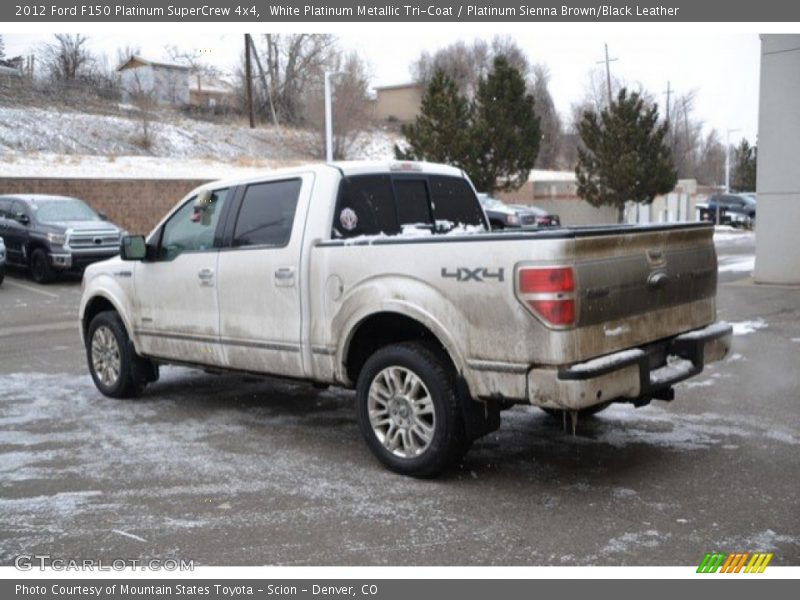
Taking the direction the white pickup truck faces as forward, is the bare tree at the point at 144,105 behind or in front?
in front

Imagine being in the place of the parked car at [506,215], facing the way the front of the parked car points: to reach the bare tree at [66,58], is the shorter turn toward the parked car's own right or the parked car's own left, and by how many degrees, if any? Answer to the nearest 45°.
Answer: approximately 180°

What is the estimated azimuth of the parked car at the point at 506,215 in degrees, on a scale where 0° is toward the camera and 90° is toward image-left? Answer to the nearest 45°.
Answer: approximately 315°

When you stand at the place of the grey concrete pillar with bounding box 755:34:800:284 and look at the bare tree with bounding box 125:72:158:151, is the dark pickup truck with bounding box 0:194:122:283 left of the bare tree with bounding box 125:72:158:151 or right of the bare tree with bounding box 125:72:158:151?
left

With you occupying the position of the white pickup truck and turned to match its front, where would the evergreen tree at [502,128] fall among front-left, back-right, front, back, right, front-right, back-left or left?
front-right

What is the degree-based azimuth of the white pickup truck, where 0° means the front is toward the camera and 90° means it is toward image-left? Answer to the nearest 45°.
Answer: approximately 135°

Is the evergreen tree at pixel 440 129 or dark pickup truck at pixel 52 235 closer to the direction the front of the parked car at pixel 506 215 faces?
the dark pickup truck

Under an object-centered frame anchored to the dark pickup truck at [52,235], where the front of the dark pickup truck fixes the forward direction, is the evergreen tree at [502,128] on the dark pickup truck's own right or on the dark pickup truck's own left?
on the dark pickup truck's own left

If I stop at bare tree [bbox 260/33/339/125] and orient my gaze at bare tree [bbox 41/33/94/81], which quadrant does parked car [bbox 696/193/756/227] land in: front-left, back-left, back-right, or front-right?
back-left

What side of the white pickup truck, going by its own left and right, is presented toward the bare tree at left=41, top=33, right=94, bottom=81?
front

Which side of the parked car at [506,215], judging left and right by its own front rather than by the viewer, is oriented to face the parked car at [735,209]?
left

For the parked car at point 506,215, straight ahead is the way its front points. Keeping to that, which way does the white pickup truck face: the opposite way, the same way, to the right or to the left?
the opposite way

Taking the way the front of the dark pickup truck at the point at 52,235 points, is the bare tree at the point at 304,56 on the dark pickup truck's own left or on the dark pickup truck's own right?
on the dark pickup truck's own left
